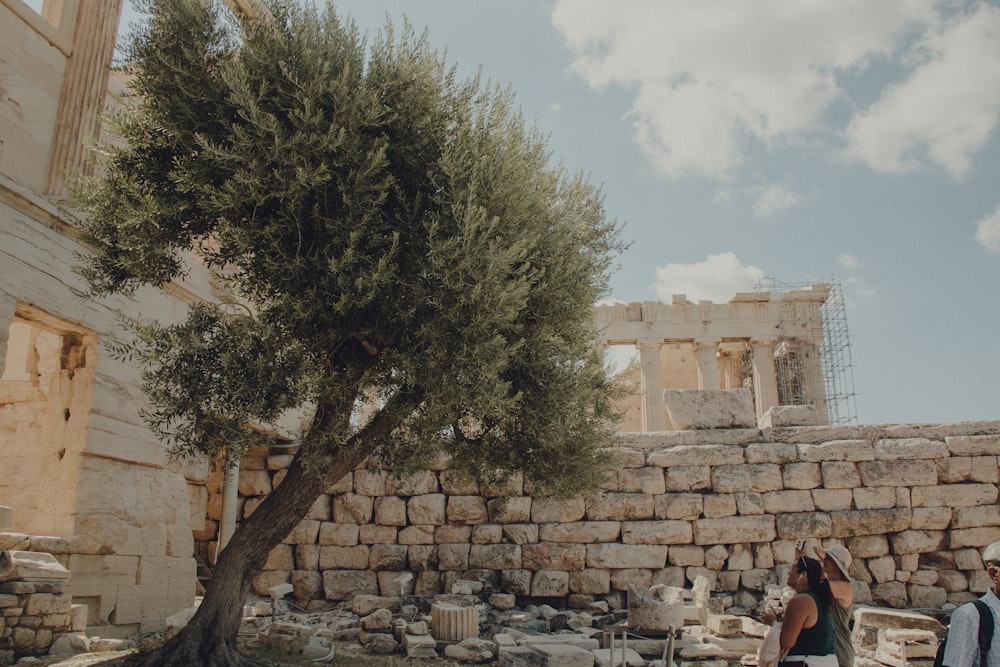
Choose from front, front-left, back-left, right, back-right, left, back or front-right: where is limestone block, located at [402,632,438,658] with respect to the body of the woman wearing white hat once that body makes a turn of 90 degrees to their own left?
back-right

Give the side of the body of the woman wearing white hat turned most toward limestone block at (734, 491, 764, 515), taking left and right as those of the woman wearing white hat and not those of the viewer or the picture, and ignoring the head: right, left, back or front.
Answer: right

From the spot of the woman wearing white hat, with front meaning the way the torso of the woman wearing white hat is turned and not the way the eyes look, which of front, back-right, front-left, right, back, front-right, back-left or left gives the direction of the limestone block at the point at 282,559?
front-right

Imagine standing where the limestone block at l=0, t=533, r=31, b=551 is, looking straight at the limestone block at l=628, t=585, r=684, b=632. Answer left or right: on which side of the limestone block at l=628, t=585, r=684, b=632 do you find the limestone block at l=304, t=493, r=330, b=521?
left

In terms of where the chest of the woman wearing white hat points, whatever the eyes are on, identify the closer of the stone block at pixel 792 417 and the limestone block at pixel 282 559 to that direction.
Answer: the limestone block

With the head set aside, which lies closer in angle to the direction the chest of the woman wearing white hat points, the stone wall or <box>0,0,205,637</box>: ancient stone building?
the ancient stone building
